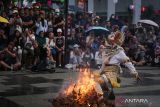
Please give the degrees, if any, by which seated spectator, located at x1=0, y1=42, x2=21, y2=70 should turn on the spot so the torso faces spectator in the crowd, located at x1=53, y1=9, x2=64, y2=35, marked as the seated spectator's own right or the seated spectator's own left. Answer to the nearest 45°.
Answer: approximately 90° to the seated spectator's own left

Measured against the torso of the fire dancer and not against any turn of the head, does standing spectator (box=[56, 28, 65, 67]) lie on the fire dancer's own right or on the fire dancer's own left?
on the fire dancer's own right

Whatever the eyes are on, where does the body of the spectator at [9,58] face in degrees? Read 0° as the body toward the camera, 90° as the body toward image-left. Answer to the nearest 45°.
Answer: approximately 315°

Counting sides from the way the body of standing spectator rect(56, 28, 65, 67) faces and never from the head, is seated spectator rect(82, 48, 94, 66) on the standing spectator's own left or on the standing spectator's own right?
on the standing spectator's own left

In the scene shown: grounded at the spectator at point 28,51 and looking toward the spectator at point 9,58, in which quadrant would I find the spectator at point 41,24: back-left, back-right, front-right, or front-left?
back-right

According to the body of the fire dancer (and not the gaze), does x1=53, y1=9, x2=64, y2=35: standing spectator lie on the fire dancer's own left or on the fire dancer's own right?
on the fire dancer's own right

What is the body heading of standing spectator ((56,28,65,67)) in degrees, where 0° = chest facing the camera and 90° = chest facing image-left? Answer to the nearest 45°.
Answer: approximately 0°

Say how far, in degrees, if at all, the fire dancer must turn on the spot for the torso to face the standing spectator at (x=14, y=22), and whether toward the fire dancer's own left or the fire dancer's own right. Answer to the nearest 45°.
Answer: approximately 90° to the fire dancer's own right

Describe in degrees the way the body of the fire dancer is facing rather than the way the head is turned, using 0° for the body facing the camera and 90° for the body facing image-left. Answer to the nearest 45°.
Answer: approximately 45°
